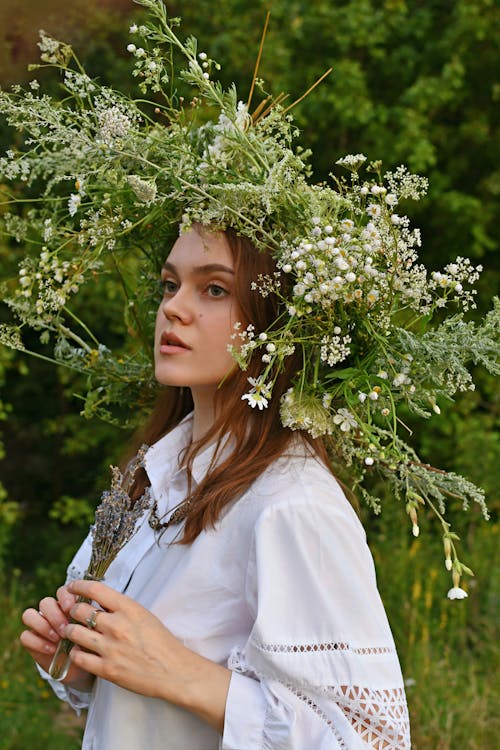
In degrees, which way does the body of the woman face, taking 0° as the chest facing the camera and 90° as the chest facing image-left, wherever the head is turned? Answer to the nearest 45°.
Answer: approximately 45°

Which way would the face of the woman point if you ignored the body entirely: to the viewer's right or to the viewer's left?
to the viewer's left
